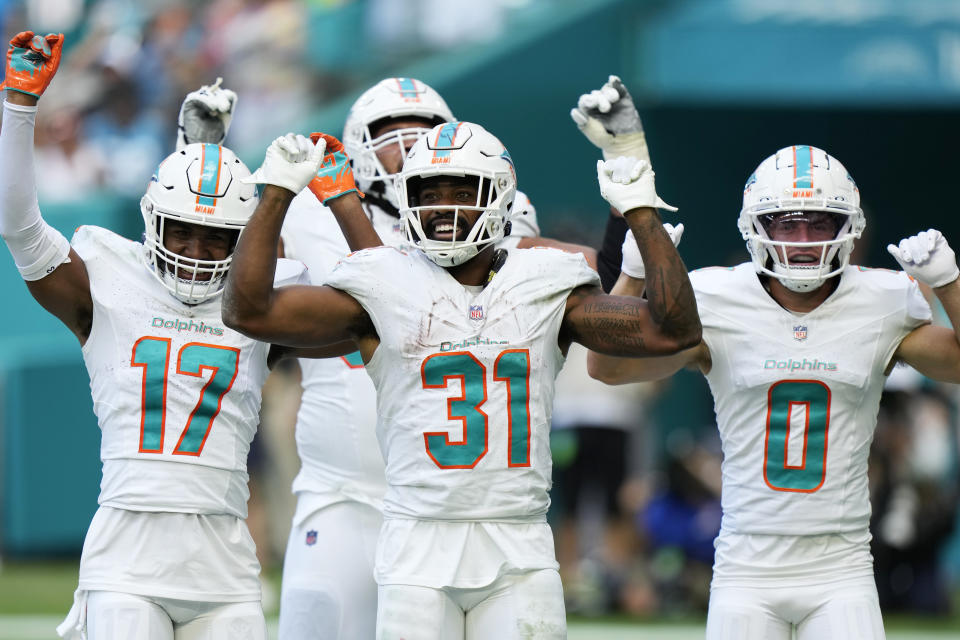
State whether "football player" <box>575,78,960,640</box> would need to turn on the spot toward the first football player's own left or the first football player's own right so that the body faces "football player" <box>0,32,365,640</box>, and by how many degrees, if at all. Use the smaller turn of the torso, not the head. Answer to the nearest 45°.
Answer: approximately 90° to the first football player's own right

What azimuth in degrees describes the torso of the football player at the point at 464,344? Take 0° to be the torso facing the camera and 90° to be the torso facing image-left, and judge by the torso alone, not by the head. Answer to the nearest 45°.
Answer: approximately 0°

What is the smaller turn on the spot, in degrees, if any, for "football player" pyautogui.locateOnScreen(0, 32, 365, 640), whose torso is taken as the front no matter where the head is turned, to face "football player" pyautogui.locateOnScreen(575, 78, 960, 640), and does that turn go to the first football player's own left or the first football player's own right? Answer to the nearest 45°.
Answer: approximately 90° to the first football player's own left

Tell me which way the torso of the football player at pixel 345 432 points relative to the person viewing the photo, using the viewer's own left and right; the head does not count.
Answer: facing the viewer and to the right of the viewer

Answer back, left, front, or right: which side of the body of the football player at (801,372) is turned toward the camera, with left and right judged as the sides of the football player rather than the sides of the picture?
front

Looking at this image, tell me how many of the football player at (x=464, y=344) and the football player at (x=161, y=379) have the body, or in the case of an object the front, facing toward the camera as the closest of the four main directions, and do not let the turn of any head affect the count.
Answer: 2

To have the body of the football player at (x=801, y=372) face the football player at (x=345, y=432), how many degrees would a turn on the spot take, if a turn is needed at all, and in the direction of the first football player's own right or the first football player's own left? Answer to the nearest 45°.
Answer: approximately 90° to the first football player's own right

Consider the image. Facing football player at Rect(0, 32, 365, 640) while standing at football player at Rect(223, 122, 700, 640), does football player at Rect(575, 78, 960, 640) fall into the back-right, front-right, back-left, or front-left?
back-right

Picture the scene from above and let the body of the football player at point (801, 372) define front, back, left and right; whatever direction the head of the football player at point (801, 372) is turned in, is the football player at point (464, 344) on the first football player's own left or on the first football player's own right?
on the first football player's own right

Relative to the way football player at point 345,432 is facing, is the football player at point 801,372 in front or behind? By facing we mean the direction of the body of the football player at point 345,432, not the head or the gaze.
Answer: in front
